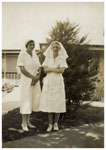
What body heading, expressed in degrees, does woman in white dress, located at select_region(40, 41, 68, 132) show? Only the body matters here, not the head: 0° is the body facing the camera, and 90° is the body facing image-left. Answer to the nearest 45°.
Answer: approximately 0°

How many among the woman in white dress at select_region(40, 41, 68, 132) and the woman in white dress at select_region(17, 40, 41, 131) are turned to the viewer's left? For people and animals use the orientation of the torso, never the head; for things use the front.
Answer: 0
